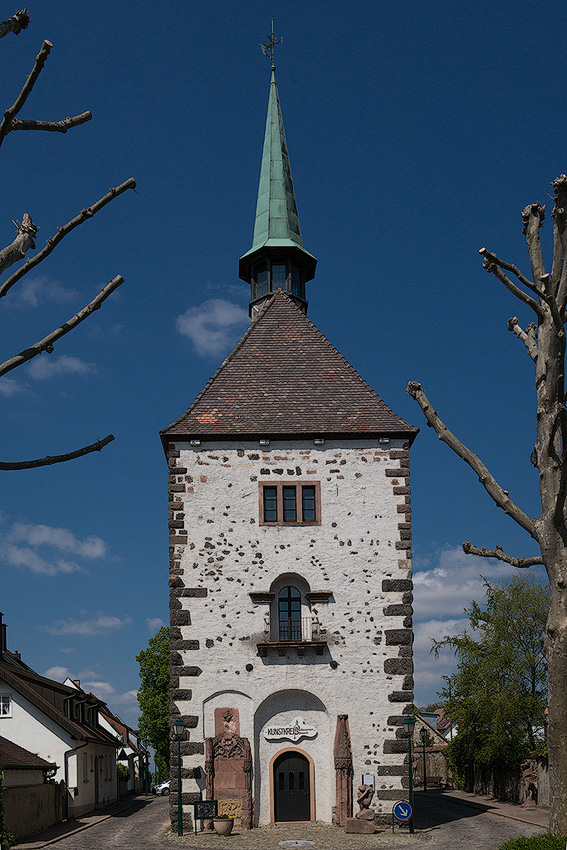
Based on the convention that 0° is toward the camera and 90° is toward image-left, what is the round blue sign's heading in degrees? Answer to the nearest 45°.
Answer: approximately 0°

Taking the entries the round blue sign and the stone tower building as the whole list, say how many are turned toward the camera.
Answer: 2

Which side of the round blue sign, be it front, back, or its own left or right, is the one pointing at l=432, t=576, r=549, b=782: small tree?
back

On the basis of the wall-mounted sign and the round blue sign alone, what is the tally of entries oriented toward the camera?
2

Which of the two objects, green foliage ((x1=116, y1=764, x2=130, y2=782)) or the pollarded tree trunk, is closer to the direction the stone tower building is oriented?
the pollarded tree trunk

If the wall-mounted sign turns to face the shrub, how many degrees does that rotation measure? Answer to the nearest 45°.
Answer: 0° — it already faces it

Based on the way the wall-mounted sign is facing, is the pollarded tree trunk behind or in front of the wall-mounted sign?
in front

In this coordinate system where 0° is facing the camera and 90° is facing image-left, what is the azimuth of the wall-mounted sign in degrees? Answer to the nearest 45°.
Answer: approximately 0°

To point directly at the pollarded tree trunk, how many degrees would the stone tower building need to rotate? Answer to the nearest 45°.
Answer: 0° — it already faces it
